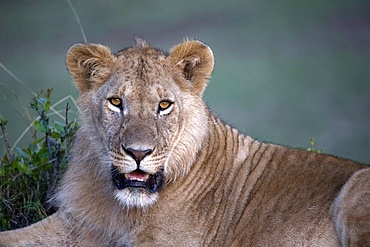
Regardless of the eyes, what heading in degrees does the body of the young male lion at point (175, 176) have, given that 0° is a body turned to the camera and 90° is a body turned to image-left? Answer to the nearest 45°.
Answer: approximately 45°
